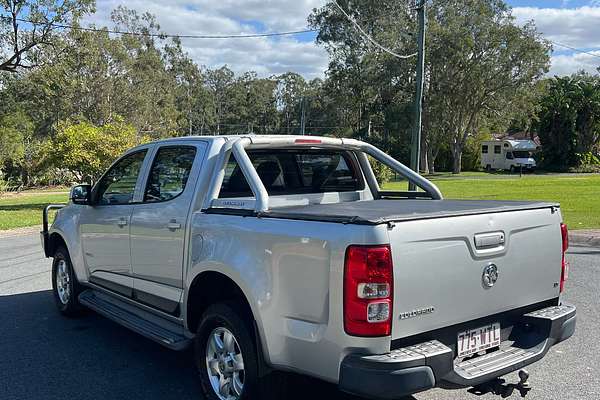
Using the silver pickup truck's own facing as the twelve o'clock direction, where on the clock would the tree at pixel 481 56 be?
The tree is roughly at 2 o'clock from the silver pickup truck.

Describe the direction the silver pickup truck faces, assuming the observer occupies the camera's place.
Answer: facing away from the viewer and to the left of the viewer

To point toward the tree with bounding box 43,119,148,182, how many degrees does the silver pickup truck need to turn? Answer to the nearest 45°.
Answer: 0° — it already faces it

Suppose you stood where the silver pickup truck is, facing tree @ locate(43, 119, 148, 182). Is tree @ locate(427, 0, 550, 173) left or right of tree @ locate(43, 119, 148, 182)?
right
